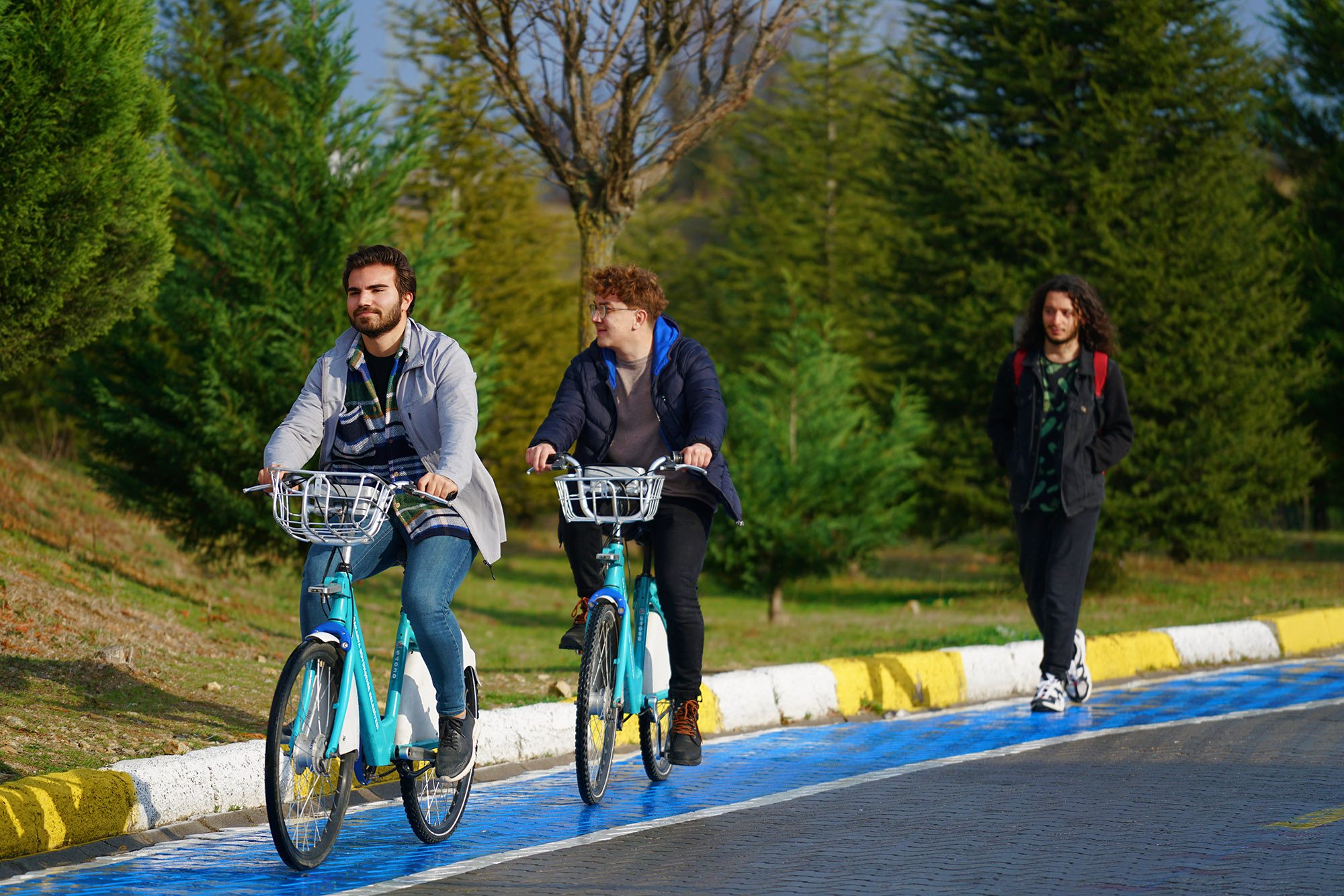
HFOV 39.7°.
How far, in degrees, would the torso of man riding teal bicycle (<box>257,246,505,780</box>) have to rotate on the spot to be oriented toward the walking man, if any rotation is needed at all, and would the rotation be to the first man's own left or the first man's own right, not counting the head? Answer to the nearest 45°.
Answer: approximately 180°

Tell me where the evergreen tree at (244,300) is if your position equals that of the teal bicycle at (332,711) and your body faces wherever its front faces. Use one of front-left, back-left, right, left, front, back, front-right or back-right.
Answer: back-right

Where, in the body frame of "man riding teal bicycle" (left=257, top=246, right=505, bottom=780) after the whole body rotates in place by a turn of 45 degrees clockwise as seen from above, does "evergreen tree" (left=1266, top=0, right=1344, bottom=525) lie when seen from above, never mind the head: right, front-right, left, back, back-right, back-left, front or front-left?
back-right

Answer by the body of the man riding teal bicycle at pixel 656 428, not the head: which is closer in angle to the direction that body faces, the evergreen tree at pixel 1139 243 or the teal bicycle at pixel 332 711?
the teal bicycle

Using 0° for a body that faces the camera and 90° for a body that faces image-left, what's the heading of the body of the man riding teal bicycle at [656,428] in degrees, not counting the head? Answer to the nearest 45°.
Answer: approximately 45°

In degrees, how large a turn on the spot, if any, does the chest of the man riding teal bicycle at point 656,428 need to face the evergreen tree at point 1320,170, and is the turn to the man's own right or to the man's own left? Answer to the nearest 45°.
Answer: approximately 180°
